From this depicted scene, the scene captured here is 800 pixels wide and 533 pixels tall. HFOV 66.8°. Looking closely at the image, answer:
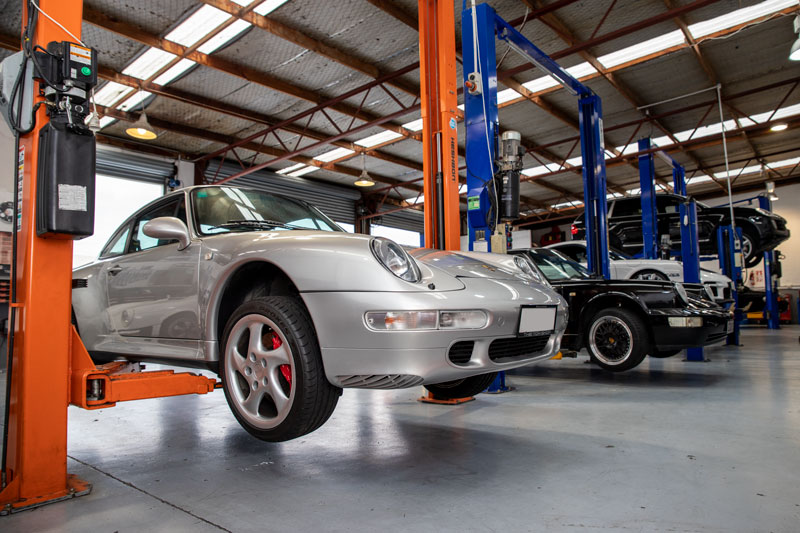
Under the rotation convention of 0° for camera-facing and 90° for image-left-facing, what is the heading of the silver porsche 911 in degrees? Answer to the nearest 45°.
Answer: approximately 315°

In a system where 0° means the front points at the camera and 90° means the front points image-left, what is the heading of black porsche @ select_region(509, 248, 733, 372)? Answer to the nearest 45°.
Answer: approximately 315°

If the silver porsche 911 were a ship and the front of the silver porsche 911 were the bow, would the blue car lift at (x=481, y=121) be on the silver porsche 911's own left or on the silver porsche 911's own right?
on the silver porsche 911's own left

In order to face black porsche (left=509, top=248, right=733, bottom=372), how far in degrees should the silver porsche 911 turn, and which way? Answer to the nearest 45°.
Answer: approximately 90° to its left

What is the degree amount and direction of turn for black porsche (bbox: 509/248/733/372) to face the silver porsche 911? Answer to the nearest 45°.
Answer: approximately 45° to its right

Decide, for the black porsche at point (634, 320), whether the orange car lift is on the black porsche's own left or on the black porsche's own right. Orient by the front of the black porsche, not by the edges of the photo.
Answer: on the black porsche's own right
